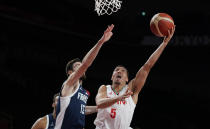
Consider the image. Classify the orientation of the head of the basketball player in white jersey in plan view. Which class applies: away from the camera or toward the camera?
toward the camera

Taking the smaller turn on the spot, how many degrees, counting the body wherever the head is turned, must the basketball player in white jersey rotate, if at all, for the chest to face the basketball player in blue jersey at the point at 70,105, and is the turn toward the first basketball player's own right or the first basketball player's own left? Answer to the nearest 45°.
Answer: approximately 45° to the first basketball player's own right

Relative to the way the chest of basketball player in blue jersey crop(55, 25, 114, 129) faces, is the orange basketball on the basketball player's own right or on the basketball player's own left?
on the basketball player's own left

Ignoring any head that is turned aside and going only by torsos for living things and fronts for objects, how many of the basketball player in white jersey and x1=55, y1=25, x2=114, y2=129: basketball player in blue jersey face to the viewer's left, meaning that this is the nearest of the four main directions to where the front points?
0
